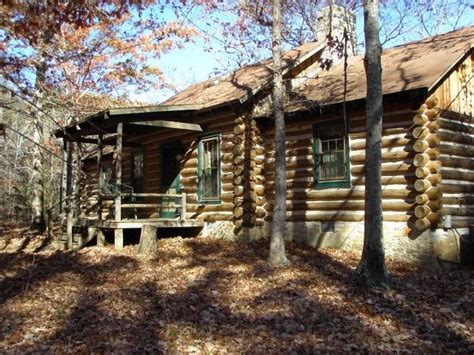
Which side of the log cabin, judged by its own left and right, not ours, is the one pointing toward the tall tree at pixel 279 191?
front

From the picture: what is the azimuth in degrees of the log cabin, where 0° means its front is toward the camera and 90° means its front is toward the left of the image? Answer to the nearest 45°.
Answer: approximately 45°

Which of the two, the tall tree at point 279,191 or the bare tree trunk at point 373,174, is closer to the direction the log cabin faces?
the tall tree
